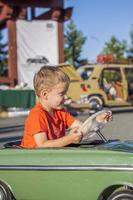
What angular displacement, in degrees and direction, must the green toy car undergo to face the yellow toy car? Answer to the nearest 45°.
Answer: approximately 90° to its left

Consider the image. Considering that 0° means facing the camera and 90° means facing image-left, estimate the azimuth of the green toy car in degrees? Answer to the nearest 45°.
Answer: approximately 270°

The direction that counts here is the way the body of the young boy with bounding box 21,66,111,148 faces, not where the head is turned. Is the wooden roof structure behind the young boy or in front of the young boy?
behind

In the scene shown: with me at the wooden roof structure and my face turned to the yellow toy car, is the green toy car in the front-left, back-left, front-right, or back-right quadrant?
front-right

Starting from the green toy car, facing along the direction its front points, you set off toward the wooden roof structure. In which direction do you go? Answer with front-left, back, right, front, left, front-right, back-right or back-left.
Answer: left

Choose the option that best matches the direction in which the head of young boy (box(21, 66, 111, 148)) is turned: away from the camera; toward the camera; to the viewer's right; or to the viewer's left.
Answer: to the viewer's right
